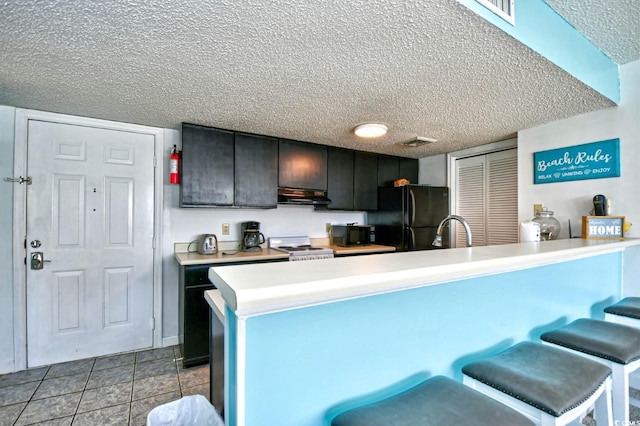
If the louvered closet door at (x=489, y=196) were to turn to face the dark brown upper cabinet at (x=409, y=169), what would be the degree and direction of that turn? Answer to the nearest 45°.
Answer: approximately 45° to its right

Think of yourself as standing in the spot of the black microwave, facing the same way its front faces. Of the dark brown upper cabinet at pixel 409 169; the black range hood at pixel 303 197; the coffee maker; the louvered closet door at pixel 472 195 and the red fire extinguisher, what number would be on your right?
3

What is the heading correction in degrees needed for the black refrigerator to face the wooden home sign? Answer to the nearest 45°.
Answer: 0° — it already faces it

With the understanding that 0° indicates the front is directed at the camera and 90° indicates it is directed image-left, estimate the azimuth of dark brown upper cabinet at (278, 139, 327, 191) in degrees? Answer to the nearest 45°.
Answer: approximately 315°

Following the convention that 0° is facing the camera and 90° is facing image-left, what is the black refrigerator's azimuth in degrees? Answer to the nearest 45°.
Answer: approximately 315°

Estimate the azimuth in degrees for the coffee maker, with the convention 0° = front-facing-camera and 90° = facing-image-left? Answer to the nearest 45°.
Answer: approximately 315°

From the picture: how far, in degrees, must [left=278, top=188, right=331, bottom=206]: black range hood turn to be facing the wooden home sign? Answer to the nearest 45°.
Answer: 0° — it already faces it

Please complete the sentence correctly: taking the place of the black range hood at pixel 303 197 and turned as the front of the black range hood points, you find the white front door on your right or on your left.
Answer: on your right

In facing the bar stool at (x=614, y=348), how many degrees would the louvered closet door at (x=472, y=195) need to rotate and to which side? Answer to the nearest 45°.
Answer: approximately 45° to its left
